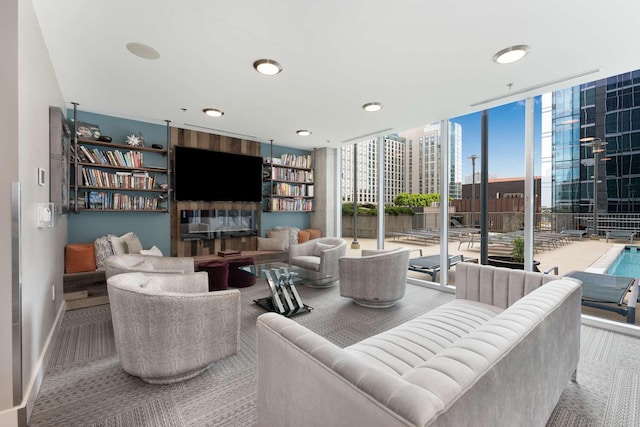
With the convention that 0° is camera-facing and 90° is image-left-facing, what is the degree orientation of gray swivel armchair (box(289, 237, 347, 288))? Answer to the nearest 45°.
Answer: approximately 45°

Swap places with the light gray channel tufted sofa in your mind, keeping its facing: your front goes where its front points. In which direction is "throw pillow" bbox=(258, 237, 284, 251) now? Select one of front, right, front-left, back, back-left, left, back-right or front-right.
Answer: front

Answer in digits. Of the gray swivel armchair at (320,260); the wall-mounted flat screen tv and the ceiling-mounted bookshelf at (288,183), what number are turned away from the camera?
0

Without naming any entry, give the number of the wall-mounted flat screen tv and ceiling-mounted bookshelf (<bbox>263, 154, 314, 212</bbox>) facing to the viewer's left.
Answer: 0

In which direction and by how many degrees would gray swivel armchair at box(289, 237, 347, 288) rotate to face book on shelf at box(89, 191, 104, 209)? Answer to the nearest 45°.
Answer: approximately 45° to its right

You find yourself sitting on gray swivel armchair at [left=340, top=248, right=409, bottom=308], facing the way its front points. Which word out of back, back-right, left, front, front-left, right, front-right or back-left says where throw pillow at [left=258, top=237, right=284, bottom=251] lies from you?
front

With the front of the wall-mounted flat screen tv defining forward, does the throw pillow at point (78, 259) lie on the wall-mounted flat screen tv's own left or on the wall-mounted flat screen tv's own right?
on the wall-mounted flat screen tv's own right

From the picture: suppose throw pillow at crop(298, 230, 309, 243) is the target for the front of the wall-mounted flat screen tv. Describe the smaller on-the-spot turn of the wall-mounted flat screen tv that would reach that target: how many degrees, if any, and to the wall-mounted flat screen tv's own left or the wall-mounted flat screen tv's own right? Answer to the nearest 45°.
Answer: approximately 45° to the wall-mounted flat screen tv's own left

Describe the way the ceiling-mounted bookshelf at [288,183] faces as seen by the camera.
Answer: facing the viewer and to the right of the viewer

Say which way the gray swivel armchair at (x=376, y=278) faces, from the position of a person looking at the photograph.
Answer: facing away from the viewer and to the left of the viewer

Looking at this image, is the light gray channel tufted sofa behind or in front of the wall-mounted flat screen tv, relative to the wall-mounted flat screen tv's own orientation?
in front

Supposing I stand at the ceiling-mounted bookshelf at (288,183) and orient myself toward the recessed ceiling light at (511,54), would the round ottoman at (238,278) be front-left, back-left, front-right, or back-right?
front-right
